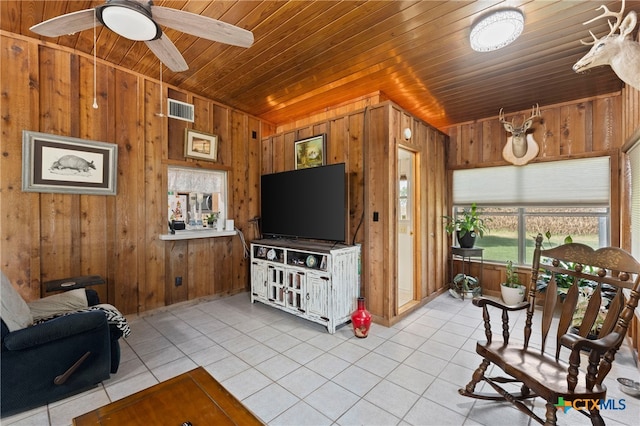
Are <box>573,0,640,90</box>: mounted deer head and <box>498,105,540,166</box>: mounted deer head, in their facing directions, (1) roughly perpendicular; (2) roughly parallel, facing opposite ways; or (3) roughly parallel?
roughly perpendicular

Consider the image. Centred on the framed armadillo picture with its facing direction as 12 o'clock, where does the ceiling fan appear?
The ceiling fan is roughly at 1 o'clock from the framed armadillo picture.

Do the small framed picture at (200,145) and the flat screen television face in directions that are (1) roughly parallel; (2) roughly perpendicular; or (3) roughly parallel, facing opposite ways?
roughly perpendicular

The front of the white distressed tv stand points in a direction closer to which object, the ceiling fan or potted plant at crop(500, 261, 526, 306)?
the ceiling fan

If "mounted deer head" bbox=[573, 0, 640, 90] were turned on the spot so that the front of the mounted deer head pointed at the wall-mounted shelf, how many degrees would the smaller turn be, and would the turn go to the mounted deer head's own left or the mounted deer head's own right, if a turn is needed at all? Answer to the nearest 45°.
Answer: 0° — it already faces it

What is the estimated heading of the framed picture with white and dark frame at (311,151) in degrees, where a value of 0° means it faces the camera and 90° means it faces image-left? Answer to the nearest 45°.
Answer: approximately 45°

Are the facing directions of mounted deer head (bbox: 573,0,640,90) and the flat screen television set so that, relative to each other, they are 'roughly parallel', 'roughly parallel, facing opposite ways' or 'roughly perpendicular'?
roughly perpendicular

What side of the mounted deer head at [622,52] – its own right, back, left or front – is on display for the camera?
left
